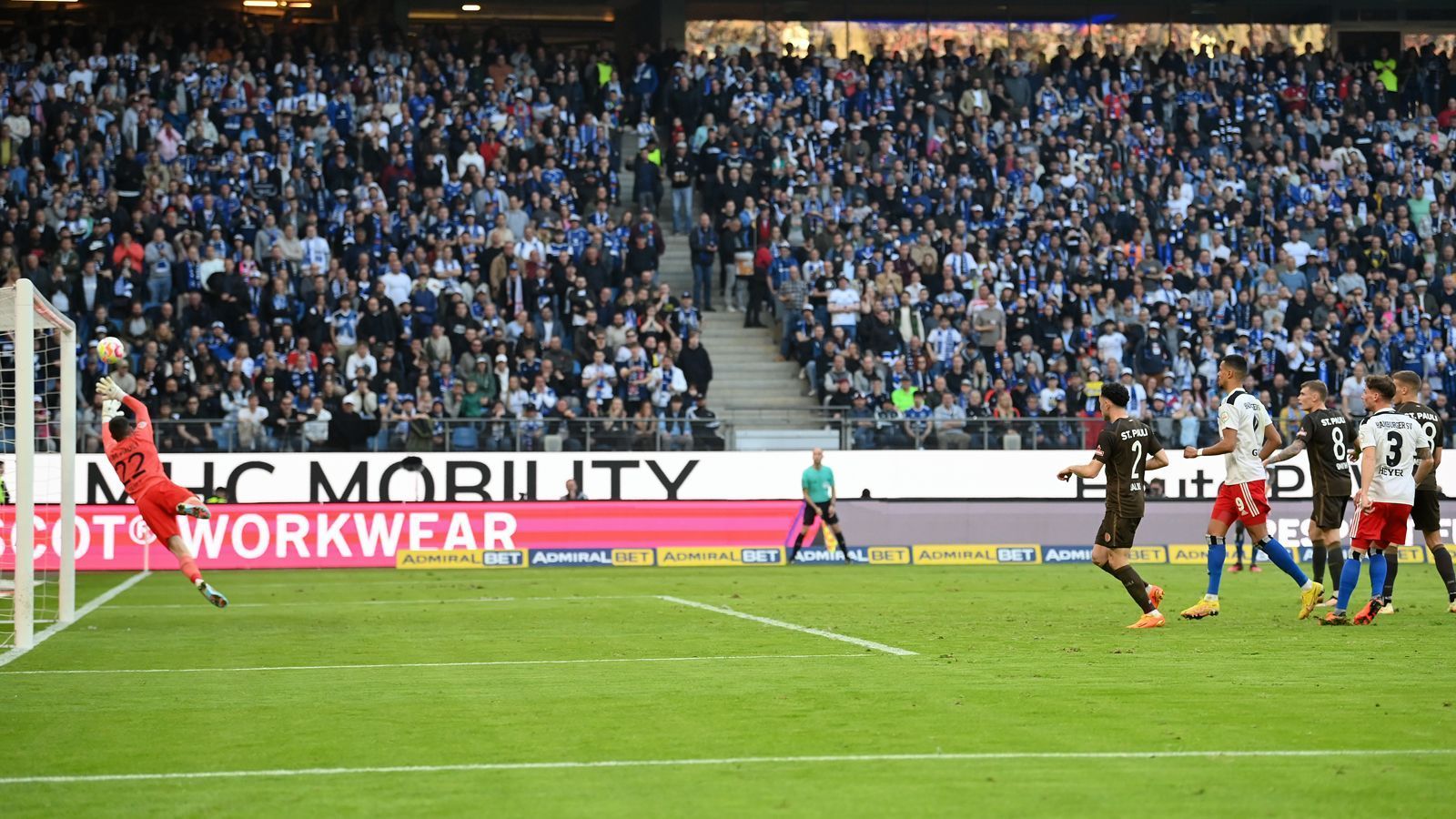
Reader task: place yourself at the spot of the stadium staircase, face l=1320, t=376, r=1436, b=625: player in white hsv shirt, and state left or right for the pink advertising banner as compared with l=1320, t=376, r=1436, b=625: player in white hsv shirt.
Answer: right

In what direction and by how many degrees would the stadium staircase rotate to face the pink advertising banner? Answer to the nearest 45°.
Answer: approximately 45° to its right

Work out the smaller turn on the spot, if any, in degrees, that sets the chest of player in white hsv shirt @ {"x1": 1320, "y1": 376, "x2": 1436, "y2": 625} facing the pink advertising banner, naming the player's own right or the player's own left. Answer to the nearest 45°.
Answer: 0° — they already face it

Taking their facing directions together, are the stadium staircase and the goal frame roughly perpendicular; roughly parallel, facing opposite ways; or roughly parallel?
roughly perpendicular

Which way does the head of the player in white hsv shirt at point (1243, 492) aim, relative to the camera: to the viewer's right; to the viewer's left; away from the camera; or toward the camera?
to the viewer's left

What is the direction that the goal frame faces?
to the viewer's right

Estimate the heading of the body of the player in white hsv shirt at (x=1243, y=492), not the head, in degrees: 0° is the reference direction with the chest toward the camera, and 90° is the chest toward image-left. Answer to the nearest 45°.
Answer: approximately 90°

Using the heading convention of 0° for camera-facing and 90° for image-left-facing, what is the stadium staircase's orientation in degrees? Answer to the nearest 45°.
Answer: approximately 0°

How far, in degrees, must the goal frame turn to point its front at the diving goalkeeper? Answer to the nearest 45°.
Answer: approximately 45° to its left

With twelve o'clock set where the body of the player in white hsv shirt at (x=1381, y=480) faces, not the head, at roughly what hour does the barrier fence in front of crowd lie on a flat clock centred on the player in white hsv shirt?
The barrier fence in front of crowd is roughly at 12 o'clock from the player in white hsv shirt.
